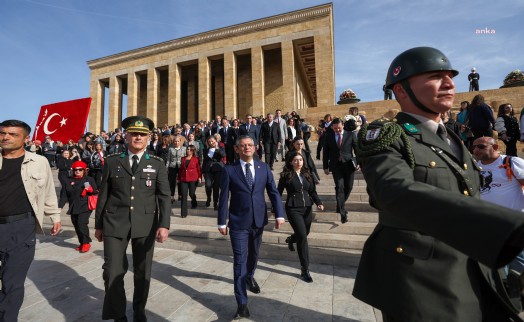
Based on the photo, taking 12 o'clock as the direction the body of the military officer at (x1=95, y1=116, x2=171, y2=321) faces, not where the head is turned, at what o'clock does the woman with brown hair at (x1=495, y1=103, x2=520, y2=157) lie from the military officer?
The woman with brown hair is roughly at 9 o'clock from the military officer.

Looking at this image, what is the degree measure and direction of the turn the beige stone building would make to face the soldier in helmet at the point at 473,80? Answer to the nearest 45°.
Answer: approximately 90° to its left

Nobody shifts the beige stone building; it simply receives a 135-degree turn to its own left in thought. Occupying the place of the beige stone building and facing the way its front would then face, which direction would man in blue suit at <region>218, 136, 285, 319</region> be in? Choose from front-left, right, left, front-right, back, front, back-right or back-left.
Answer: right

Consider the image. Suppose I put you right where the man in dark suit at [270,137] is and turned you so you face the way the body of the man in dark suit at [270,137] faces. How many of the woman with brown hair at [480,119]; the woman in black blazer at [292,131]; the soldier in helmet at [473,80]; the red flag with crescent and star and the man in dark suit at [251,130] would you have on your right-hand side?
2

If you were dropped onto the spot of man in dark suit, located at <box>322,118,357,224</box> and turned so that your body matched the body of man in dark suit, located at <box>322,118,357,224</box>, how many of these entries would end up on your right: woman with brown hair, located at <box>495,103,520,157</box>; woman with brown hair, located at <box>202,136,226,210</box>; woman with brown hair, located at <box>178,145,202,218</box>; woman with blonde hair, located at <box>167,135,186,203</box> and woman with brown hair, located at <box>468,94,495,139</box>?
3

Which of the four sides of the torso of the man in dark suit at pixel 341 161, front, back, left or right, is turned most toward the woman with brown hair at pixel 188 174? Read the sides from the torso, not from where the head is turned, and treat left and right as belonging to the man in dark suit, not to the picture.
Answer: right
